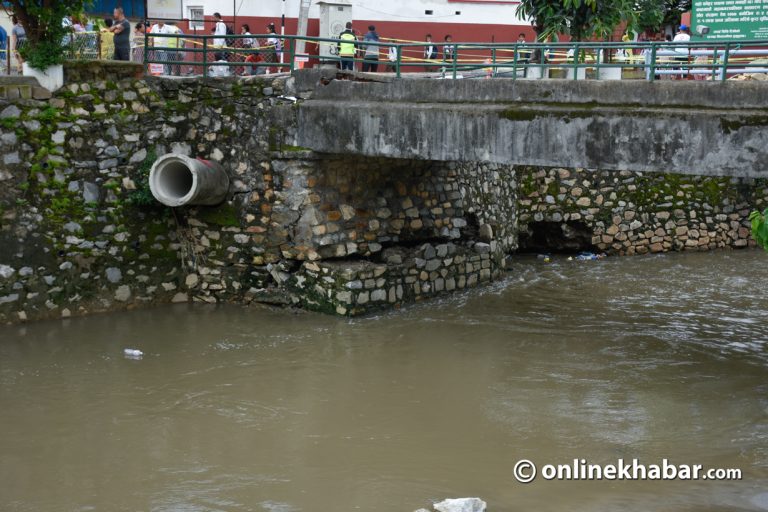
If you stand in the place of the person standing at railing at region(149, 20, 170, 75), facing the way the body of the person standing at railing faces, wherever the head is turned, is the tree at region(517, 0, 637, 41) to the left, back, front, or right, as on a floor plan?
left

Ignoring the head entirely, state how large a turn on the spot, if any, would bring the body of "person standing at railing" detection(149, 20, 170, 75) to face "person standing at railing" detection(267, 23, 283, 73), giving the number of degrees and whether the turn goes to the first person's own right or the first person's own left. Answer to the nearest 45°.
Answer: approximately 135° to the first person's own left

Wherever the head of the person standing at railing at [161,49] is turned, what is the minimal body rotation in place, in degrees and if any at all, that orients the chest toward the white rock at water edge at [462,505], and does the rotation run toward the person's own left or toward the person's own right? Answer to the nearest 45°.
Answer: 0° — they already face it

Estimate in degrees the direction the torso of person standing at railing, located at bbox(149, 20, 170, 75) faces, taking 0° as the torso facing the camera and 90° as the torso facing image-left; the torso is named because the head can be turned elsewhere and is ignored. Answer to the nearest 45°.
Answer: approximately 0°

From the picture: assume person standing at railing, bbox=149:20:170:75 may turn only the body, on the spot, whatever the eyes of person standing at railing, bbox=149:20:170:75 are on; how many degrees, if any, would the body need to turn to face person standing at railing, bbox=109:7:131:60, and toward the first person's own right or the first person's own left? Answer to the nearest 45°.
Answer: approximately 90° to the first person's own right

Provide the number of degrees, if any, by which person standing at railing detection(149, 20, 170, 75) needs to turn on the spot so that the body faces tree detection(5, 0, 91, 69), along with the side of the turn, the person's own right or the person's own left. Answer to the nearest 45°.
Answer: approximately 45° to the person's own right

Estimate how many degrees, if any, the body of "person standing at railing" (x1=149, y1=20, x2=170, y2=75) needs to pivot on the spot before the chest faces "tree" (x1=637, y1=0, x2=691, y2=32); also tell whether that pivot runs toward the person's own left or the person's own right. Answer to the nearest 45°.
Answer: approximately 135° to the person's own left

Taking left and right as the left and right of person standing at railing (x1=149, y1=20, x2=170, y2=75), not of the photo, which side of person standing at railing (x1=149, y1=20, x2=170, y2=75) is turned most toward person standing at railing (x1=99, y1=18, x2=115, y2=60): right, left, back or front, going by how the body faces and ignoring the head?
right

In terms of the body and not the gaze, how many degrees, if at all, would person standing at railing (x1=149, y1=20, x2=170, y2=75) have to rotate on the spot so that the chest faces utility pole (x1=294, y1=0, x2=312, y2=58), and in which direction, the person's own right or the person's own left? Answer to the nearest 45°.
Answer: approximately 135° to the person's own left

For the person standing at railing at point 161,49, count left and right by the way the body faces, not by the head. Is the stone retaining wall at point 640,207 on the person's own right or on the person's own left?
on the person's own left
